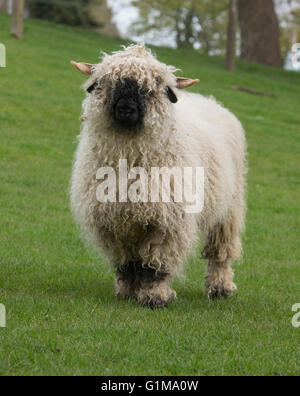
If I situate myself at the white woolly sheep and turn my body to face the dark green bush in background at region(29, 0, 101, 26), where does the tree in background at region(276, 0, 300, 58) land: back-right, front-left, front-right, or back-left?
front-right

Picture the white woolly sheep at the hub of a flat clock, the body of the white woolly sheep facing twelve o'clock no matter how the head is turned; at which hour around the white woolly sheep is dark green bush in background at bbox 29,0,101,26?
The dark green bush in background is roughly at 4 o'clock from the white woolly sheep.

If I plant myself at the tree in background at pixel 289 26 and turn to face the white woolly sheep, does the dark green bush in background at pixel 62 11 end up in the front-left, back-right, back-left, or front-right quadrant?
front-right

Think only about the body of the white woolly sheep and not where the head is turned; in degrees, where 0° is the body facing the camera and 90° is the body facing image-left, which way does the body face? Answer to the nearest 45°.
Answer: approximately 45°

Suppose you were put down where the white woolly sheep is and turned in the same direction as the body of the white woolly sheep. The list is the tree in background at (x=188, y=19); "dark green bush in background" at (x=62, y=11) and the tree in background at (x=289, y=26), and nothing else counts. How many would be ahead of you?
0

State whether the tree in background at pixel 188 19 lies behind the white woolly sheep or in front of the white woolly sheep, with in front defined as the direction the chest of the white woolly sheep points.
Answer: behind

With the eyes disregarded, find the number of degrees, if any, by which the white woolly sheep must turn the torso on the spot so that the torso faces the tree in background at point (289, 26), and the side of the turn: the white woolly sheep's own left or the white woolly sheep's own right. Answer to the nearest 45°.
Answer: approximately 135° to the white woolly sheep's own right
